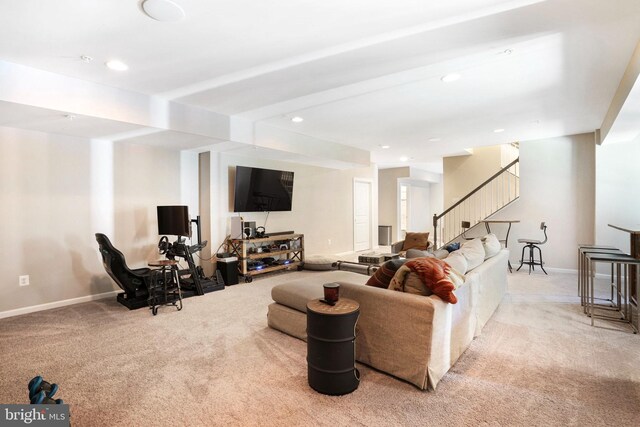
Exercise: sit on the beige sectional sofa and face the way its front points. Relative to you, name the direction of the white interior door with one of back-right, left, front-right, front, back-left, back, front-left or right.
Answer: front-right

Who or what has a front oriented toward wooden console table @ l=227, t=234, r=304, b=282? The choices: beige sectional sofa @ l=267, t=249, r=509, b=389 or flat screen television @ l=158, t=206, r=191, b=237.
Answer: the beige sectional sofa

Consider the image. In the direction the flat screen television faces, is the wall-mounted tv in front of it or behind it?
behind

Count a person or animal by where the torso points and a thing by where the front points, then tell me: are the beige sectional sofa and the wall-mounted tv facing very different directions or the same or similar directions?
very different directions

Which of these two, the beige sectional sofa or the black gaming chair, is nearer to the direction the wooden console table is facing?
the beige sectional sofa

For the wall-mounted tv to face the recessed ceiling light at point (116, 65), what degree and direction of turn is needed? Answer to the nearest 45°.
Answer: approximately 90° to its right

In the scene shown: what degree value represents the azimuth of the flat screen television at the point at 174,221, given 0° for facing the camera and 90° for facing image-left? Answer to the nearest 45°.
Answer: approximately 45°

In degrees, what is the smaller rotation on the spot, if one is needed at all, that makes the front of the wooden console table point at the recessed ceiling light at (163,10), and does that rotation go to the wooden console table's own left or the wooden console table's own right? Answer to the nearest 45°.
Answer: approximately 45° to the wooden console table's own right

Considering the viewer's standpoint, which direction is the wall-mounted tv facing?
facing the viewer and to the right of the viewer

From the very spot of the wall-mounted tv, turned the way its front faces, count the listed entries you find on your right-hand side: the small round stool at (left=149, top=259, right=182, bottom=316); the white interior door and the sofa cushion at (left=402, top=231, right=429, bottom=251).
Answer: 1

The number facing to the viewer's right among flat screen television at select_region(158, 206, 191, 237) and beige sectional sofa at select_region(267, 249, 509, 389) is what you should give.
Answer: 0

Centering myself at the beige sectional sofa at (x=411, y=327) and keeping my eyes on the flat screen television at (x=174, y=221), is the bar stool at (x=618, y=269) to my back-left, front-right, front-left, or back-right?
back-right

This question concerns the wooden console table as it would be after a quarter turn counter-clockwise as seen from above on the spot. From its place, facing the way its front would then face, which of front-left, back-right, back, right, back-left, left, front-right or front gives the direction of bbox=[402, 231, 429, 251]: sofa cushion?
front-right

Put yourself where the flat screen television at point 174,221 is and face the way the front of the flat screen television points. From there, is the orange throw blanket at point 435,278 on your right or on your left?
on your left

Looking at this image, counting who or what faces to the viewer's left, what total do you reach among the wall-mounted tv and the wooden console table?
0

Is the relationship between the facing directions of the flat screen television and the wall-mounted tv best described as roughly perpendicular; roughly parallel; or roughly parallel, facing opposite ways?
roughly perpendicular
